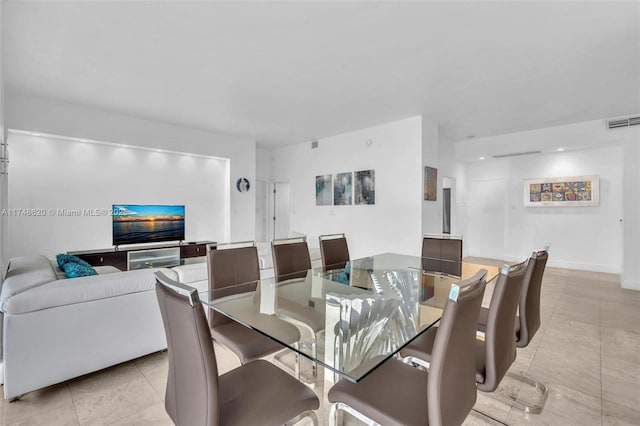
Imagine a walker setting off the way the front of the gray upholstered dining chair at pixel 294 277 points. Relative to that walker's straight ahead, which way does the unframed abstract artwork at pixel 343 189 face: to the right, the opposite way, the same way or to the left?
to the right

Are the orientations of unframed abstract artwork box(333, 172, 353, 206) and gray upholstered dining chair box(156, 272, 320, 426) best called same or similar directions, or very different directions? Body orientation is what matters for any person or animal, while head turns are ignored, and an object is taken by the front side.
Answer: very different directions

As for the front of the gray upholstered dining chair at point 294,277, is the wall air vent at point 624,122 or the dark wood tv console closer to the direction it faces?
the wall air vent

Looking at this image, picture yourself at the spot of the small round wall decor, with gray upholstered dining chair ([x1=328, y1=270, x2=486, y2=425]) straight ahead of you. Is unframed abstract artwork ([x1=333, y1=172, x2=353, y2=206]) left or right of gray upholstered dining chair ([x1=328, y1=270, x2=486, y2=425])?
left

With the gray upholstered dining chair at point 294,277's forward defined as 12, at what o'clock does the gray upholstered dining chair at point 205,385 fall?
the gray upholstered dining chair at point 205,385 is roughly at 2 o'clock from the gray upholstered dining chair at point 294,277.

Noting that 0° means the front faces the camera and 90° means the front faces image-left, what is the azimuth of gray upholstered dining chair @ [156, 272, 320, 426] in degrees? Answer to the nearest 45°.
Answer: approximately 225°

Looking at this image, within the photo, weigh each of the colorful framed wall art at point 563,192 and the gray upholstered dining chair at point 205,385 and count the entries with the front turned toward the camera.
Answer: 1
